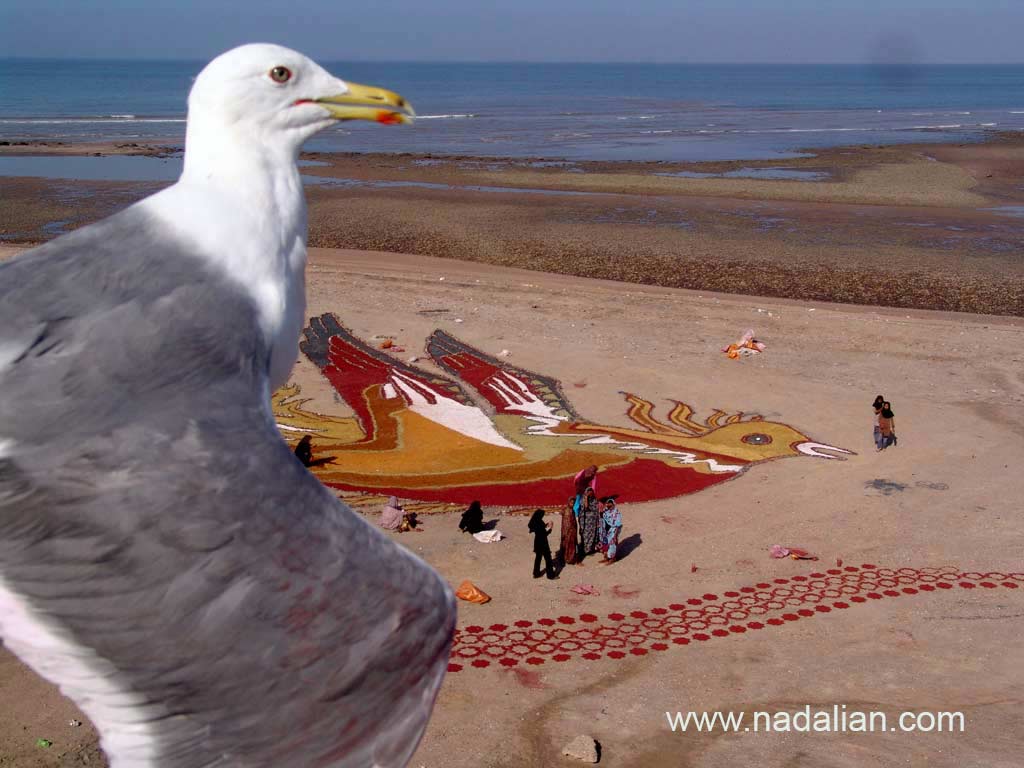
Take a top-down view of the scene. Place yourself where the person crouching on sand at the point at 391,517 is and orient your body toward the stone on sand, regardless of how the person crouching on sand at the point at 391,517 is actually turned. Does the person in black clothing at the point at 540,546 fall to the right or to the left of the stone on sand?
left

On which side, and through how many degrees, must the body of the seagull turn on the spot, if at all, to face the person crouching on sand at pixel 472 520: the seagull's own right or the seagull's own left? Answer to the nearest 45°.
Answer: approximately 90° to the seagull's own left

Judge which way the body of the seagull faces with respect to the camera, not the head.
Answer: to the viewer's right

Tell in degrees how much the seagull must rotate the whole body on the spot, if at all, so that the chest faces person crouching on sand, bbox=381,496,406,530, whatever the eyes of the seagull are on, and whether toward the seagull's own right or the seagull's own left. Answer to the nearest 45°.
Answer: approximately 90° to the seagull's own left

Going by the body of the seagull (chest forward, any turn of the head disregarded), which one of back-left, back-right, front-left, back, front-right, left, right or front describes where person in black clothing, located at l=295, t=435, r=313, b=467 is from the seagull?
left

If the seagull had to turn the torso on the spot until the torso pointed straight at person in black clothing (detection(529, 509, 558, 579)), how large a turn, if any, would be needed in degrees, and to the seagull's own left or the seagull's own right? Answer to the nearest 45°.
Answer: approximately 90° to the seagull's own left
